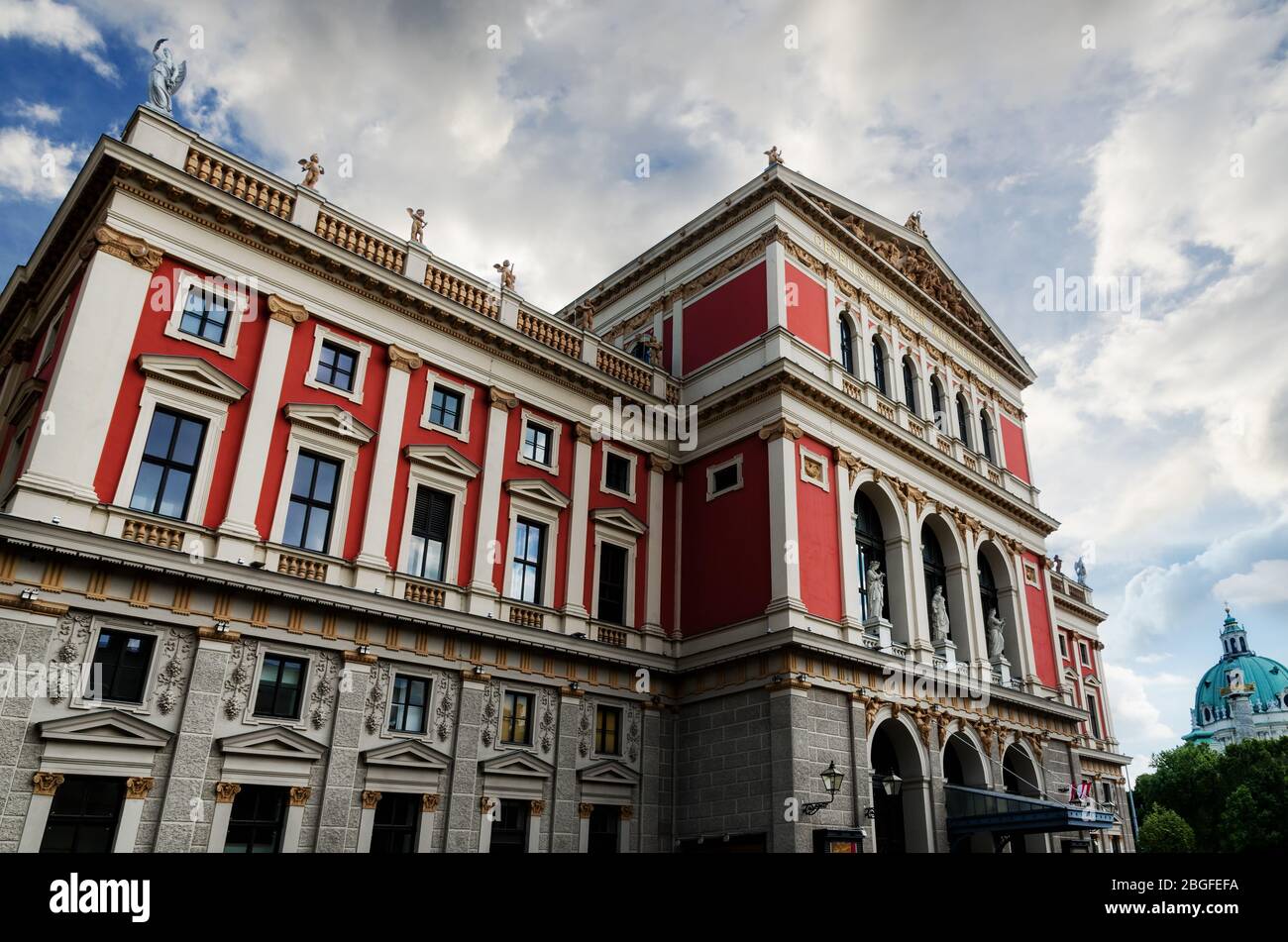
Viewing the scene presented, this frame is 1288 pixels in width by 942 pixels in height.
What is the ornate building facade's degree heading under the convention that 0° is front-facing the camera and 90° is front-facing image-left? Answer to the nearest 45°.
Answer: approximately 315°
